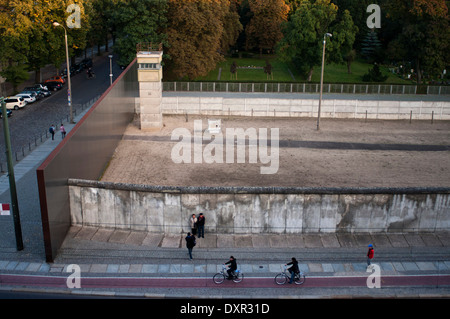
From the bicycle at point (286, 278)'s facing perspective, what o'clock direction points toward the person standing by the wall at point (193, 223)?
The person standing by the wall is roughly at 1 o'clock from the bicycle.

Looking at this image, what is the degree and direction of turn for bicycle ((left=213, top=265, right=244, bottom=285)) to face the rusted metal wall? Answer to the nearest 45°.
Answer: approximately 45° to its right

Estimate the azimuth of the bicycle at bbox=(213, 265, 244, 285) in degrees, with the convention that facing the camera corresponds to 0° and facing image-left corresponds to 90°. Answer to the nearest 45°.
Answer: approximately 90°

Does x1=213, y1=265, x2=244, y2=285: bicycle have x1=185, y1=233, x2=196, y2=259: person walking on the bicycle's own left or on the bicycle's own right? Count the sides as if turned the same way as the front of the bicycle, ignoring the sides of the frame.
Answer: on the bicycle's own right

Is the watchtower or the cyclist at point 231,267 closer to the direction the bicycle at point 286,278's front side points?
the cyclist

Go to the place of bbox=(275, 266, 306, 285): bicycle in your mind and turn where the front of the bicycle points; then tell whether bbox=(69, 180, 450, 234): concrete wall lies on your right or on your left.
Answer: on your right

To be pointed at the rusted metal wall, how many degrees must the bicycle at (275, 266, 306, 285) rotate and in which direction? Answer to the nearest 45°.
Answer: approximately 45° to its right

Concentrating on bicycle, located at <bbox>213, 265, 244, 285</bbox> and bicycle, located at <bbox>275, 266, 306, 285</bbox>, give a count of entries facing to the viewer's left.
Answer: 2

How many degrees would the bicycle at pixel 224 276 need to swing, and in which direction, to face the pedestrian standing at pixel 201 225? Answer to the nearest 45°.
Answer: approximately 90° to its right

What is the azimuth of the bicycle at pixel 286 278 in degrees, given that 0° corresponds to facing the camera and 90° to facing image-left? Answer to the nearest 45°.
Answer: approximately 90°
